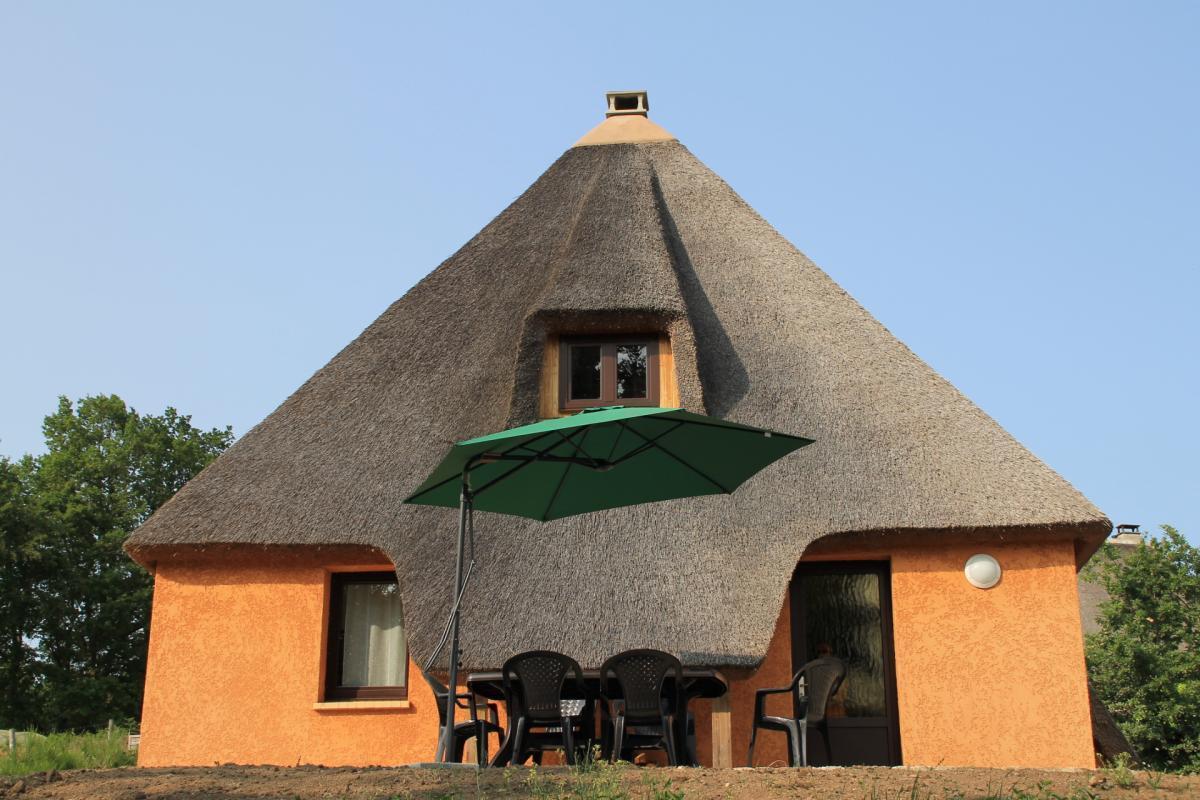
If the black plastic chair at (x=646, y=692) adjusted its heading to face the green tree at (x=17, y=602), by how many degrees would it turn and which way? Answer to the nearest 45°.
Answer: approximately 45° to its left

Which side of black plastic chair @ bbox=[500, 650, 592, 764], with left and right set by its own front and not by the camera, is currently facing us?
back

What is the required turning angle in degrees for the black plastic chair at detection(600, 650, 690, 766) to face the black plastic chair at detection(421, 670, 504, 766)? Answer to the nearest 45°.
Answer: approximately 45° to its left

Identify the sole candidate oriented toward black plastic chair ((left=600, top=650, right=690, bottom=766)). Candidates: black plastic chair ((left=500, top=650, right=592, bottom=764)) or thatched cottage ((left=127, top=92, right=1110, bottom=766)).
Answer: the thatched cottage

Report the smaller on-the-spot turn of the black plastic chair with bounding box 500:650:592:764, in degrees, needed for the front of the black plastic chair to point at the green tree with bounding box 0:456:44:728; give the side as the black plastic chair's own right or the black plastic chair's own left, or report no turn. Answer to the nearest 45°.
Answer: approximately 45° to the black plastic chair's own left

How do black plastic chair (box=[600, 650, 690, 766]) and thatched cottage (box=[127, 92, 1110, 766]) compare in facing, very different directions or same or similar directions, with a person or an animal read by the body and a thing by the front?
very different directions

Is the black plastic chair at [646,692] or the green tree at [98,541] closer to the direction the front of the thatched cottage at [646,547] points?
the black plastic chair

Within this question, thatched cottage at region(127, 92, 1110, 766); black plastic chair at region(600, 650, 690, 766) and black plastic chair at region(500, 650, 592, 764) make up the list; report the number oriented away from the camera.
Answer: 2

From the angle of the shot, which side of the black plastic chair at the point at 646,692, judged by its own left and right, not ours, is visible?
back

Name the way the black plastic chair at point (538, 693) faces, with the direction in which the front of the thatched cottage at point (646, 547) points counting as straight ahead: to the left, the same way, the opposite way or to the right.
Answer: the opposite way

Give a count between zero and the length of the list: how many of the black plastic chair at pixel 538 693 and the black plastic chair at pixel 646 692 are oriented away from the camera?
2

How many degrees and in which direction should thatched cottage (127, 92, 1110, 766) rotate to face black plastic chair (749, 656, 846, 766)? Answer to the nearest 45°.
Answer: approximately 45° to its left
